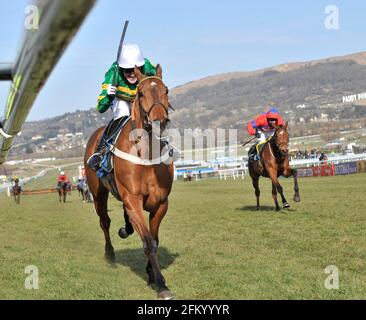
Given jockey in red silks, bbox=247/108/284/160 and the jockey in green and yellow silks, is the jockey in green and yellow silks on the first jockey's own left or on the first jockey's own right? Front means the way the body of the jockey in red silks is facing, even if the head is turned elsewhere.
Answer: on the first jockey's own right

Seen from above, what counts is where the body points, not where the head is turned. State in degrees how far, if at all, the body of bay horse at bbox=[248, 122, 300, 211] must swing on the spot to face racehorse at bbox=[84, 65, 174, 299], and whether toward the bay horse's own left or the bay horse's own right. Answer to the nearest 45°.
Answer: approximately 45° to the bay horse's own right

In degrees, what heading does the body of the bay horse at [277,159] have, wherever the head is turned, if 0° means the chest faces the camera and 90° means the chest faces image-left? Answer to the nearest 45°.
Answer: approximately 315°

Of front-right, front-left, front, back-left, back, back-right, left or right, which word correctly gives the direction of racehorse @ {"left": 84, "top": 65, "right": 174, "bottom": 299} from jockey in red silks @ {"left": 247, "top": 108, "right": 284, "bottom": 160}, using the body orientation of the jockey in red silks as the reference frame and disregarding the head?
front-right

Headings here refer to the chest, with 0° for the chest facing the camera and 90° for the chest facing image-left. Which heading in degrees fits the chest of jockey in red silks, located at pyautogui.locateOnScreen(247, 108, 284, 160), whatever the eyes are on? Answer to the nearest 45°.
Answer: approximately 315°
